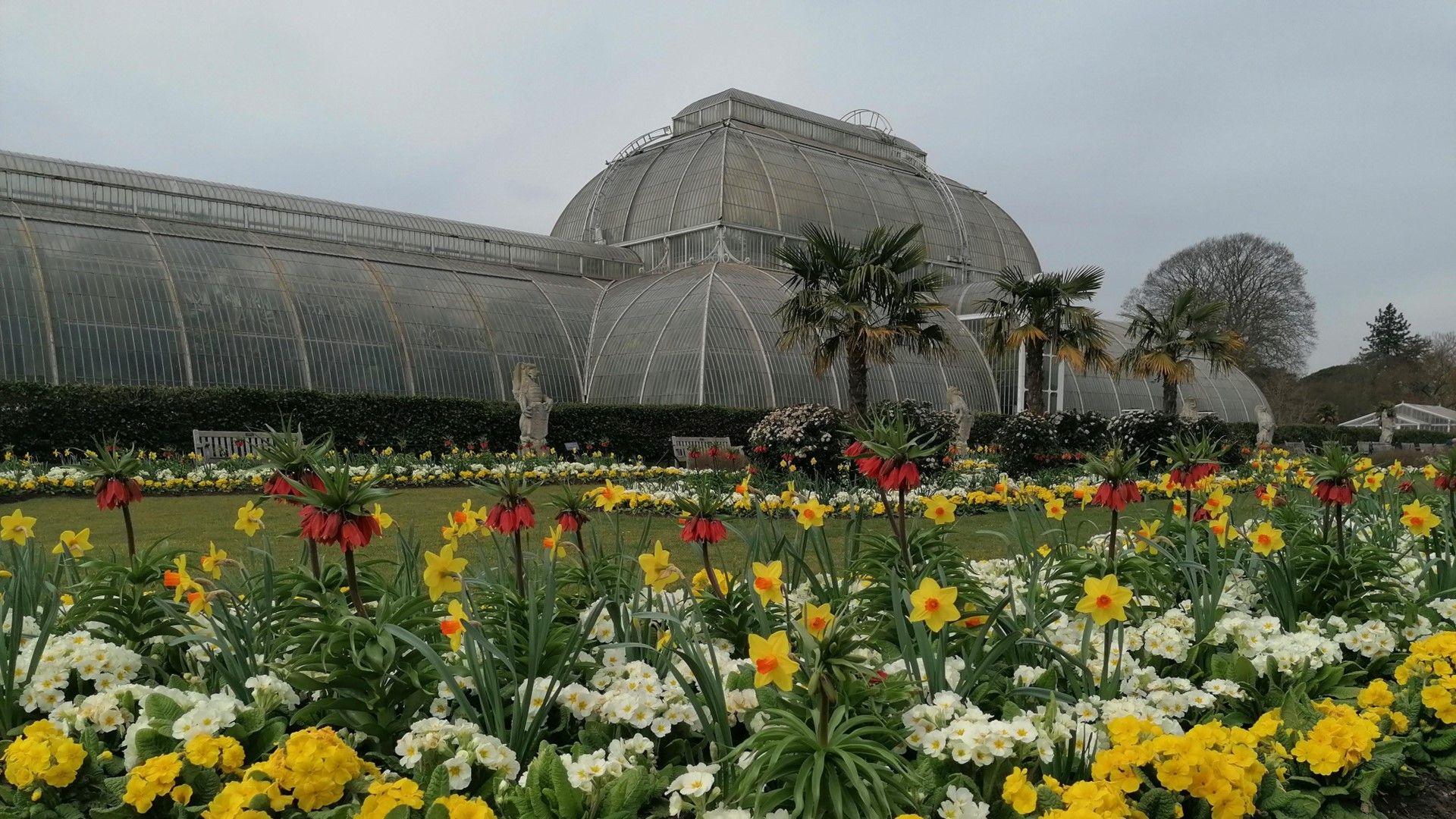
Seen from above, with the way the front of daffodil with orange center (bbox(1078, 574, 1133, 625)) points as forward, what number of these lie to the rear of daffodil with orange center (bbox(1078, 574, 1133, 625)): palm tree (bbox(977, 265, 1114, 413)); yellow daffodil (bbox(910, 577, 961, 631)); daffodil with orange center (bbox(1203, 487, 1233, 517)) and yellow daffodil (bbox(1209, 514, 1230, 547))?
3

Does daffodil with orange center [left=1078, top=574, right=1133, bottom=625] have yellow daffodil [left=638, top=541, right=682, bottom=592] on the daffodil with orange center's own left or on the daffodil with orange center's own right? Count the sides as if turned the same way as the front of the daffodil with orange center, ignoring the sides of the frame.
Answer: on the daffodil with orange center's own right

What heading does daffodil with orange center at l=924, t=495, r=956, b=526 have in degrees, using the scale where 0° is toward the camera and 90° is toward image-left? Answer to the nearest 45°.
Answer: approximately 0°

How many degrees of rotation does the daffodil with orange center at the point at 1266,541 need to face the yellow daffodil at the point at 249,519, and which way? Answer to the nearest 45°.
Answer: approximately 45° to its right

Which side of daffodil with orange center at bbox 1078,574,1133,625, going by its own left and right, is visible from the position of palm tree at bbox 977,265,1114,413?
back

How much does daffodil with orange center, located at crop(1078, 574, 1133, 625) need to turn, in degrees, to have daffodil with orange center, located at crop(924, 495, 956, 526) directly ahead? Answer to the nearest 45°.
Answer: approximately 135° to its right

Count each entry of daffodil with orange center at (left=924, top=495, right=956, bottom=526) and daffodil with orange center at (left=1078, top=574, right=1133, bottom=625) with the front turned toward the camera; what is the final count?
2

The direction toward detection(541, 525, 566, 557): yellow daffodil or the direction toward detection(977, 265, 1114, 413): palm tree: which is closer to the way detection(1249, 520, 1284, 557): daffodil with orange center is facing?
the yellow daffodil

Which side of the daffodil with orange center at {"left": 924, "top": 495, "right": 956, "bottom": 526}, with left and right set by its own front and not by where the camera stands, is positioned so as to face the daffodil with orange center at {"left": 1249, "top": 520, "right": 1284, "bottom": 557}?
left

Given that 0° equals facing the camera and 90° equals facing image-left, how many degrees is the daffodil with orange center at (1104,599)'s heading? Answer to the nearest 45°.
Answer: approximately 0°

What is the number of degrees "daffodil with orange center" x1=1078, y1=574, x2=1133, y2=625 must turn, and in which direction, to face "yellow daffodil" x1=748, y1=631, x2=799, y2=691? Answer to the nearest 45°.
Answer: approximately 45° to its right

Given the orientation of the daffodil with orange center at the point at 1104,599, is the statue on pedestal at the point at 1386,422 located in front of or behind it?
behind

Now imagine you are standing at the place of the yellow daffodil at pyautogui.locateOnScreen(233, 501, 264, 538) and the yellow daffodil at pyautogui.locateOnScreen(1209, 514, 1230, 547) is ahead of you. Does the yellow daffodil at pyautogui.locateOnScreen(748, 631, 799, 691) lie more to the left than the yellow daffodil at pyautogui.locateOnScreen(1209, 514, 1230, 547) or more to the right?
right
